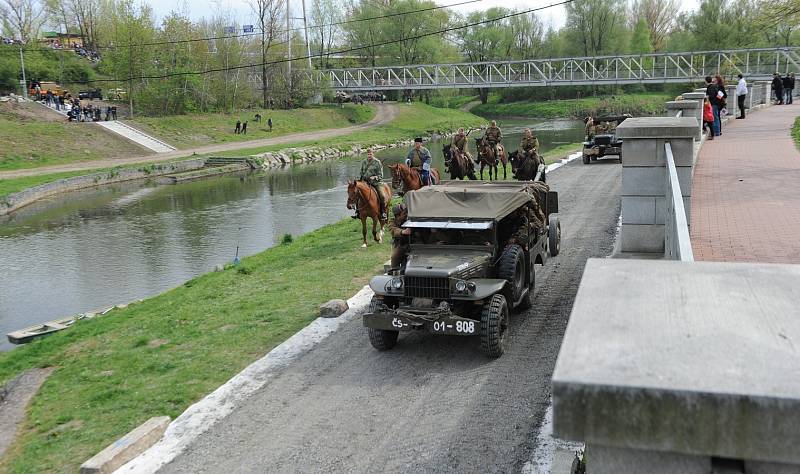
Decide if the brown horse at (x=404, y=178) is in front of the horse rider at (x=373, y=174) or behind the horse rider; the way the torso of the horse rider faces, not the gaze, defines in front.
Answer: behind

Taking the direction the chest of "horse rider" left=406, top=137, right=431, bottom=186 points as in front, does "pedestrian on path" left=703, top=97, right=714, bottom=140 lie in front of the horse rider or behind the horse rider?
behind

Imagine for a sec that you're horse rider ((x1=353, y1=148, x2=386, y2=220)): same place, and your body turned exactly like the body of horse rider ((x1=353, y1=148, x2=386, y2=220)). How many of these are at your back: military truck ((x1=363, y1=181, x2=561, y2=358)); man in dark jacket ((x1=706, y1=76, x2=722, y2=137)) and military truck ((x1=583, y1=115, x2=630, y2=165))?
2

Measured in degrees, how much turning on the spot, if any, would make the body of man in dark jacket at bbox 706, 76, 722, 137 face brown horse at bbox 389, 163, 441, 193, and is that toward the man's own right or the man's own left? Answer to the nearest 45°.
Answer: approximately 45° to the man's own left

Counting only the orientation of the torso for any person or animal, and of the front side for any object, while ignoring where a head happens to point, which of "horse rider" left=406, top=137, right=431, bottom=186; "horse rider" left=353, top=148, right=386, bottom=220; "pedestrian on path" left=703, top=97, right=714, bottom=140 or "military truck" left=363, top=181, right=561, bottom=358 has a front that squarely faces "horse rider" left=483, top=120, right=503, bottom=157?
the pedestrian on path

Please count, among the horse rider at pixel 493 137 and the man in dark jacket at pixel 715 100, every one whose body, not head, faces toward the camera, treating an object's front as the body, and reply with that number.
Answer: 1

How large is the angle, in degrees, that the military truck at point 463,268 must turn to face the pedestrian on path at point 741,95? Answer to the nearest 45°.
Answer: approximately 180°

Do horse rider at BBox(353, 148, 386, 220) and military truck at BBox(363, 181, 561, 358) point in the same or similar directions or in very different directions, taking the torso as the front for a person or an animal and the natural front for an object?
same or similar directions

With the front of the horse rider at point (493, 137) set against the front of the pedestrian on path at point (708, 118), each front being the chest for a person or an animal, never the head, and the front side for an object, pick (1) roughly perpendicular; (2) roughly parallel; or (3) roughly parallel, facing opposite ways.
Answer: roughly perpendicular

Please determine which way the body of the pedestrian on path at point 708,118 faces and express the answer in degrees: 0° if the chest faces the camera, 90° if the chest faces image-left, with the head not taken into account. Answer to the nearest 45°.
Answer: approximately 90°

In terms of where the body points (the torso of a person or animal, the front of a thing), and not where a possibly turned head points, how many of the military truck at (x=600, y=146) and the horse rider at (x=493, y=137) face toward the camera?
2

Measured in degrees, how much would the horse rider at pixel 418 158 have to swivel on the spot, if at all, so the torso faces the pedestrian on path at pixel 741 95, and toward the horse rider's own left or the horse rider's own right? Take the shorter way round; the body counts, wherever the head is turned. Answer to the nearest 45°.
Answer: approximately 180°

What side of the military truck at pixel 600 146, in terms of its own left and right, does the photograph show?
front

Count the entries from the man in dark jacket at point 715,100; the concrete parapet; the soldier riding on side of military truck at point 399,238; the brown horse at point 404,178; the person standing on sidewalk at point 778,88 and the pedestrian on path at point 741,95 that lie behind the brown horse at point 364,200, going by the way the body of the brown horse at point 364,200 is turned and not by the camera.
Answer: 4

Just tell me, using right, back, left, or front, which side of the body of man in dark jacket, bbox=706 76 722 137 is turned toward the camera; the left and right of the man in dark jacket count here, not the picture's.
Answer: left

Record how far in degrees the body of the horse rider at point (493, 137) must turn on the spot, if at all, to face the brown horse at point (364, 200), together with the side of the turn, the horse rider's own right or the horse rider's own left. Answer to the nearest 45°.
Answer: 0° — they already face it

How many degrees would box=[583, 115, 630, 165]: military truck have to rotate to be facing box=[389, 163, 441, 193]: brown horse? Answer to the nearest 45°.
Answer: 0° — it already faces it
